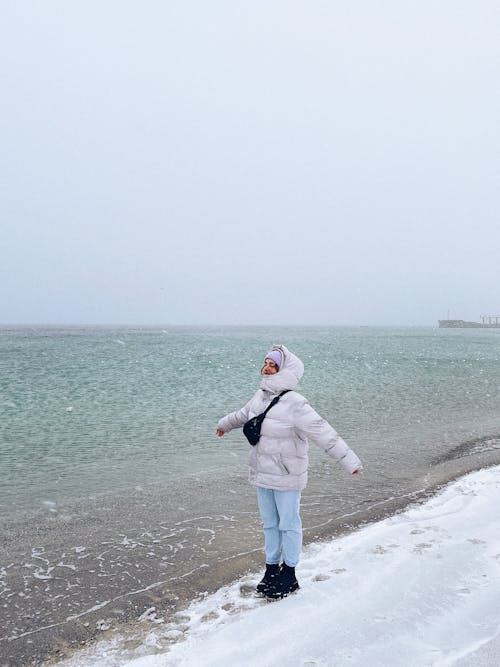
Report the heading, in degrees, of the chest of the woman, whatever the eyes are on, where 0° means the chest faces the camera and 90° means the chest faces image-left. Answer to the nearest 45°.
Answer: approximately 45°
